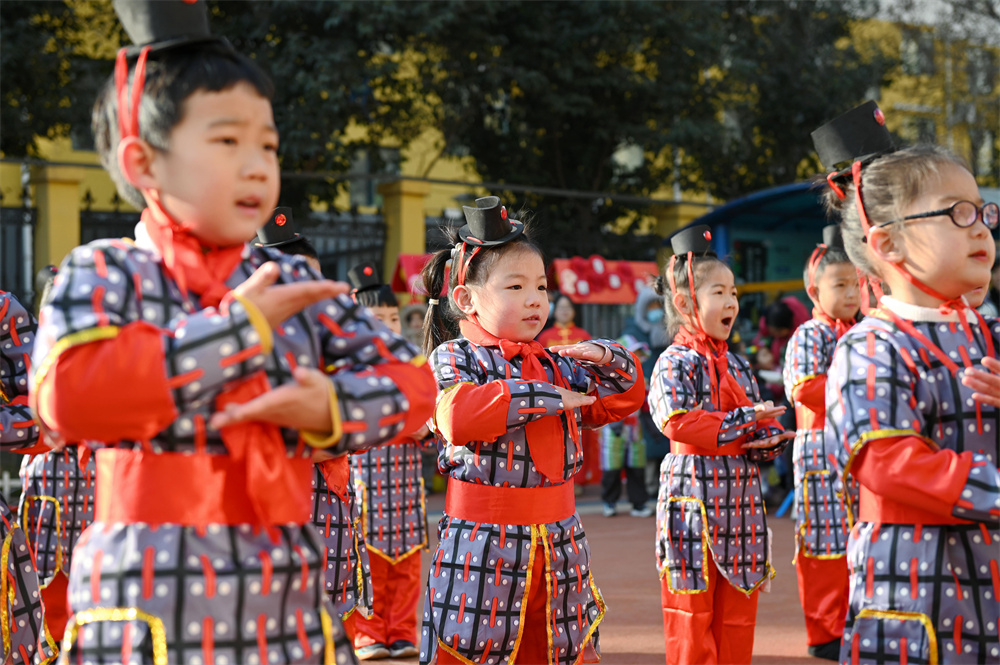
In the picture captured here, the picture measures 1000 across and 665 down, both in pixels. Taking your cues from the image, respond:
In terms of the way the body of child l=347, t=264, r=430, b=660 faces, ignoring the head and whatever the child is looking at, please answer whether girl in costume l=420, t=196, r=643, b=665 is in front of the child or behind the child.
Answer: in front

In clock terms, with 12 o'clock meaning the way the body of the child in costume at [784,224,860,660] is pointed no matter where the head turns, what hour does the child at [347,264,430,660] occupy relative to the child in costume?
The child is roughly at 4 o'clock from the child in costume.

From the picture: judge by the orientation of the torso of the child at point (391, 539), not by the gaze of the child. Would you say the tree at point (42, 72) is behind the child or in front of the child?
behind

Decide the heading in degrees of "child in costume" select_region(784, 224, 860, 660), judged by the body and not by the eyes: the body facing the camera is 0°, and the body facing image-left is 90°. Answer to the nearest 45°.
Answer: approximately 315°

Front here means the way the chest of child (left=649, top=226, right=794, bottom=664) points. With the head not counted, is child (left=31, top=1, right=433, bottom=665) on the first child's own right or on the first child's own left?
on the first child's own right

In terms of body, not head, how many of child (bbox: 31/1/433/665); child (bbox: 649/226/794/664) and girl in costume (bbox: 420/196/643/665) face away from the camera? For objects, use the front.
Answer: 0

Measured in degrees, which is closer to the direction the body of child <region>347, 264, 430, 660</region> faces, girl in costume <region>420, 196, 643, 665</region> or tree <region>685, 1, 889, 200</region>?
the girl in costume

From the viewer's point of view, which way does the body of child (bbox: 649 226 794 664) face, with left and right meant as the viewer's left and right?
facing the viewer and to the right of the viewer

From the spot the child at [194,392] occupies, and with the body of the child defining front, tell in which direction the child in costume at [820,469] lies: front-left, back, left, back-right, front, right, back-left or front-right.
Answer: left

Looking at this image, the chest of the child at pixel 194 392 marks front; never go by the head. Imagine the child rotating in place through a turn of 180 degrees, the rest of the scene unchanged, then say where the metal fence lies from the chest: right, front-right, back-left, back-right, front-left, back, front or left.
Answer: front-right

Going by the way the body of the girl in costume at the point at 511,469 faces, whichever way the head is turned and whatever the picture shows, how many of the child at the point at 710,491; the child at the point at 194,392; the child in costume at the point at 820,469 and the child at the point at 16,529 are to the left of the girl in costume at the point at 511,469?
2

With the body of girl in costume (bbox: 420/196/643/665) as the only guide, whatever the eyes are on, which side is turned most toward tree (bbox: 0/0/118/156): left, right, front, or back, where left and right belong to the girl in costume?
back

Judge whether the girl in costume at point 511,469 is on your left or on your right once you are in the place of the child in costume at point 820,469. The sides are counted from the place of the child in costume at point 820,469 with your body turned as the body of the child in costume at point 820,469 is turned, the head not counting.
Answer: on your right

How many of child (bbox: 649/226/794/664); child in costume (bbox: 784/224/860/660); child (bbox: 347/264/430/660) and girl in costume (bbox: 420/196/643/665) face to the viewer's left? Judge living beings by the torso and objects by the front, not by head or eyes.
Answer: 0

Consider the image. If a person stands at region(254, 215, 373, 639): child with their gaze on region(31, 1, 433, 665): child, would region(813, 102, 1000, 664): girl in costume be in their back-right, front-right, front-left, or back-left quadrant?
front-left

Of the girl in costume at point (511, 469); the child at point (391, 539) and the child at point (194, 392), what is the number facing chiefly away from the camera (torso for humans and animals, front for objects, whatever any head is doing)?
0
